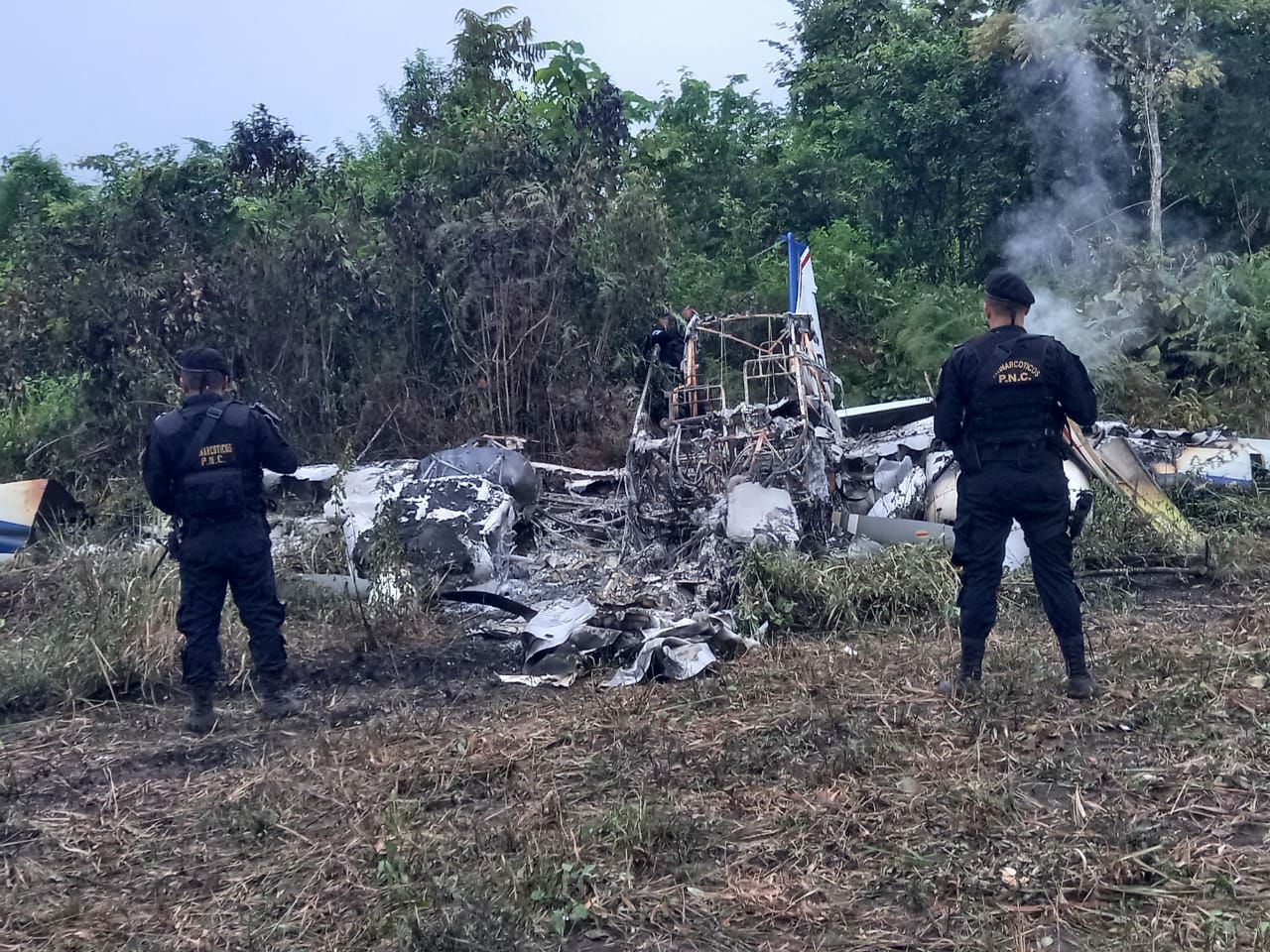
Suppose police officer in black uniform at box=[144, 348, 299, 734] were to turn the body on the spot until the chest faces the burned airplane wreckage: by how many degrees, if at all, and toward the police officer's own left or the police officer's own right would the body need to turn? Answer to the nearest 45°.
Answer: approximately 45° to the police officer's own right

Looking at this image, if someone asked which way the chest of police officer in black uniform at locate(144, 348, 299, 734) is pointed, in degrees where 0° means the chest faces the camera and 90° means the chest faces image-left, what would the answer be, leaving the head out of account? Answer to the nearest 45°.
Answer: approximately 180°

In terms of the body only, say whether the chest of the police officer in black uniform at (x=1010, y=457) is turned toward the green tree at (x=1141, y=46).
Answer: yes

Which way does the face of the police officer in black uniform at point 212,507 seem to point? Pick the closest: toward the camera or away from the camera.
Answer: away from the camera

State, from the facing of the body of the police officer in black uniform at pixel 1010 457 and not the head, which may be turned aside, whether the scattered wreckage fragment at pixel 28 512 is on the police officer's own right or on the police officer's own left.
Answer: on the police officer's own left

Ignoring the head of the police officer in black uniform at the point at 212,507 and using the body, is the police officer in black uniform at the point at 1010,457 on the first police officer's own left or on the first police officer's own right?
on the first police officer's own right

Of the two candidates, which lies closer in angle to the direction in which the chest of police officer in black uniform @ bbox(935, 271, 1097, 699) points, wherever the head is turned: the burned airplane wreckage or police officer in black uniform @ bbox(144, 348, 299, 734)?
the burned airplane wreckage

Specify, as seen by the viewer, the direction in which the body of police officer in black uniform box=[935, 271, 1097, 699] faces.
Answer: away from the camera

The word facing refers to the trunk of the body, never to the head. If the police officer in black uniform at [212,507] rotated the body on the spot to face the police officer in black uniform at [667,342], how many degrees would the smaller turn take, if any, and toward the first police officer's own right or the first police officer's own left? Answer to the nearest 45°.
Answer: approximately 45° to the first police officer's own right

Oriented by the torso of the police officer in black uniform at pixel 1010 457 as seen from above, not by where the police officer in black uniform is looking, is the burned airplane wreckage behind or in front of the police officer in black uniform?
in front

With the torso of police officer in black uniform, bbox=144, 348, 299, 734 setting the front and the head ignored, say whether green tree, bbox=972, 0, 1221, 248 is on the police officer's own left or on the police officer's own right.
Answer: on the police officer's own right

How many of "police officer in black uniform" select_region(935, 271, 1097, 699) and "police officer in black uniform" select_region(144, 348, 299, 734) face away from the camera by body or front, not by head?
2

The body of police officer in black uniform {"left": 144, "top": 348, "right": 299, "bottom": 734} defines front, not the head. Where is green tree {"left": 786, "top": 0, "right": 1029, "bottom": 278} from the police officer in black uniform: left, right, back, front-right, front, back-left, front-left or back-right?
front-right
